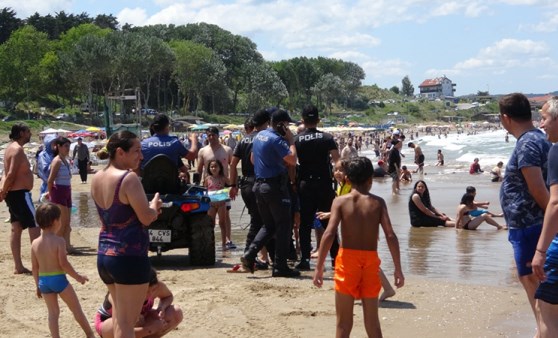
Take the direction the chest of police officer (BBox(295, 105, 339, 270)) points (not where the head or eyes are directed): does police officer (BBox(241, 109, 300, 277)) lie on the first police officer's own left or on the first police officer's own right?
on the first police officer's own left

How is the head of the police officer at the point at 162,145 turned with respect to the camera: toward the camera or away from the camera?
away from the camera

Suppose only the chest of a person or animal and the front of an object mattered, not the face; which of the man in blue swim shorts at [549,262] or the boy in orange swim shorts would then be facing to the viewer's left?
the man in blue swim shorts

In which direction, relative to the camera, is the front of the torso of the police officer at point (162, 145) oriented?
away from the camera

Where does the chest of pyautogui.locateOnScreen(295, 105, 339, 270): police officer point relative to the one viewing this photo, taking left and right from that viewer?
facing away from the viewer

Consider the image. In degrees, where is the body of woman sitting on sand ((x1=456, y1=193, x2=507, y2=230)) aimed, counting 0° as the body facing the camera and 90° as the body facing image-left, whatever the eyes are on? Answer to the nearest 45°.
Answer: approximately 270°

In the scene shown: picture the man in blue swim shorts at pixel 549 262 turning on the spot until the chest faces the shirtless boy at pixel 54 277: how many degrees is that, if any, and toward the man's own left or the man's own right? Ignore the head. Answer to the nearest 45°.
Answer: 0° — they already face them

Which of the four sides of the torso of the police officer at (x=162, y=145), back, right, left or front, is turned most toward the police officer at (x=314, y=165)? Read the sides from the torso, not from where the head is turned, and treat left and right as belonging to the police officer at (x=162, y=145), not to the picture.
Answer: right

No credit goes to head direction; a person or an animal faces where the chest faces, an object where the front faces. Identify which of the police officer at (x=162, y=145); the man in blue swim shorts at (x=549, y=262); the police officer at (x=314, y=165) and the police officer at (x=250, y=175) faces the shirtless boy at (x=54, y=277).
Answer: the man in blue swim shorts

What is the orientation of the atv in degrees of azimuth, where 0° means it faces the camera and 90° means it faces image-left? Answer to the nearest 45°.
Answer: approximately 180°

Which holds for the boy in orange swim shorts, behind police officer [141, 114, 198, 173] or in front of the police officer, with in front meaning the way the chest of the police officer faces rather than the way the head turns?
behind

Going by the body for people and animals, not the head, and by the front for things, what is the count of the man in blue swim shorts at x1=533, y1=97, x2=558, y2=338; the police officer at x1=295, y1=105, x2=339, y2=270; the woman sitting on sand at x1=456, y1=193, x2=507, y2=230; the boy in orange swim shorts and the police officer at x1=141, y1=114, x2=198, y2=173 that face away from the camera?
3

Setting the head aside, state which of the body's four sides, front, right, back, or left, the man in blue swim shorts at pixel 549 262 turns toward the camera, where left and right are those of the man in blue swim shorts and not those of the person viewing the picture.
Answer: left
